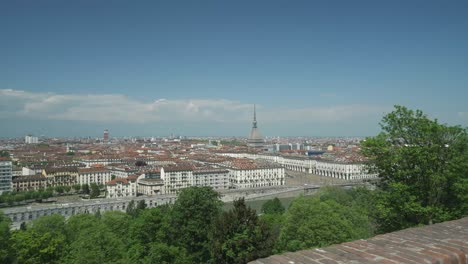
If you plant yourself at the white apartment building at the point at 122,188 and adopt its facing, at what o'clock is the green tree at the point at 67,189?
The green tree is roughly at 4 o'clock from the white apartment building.

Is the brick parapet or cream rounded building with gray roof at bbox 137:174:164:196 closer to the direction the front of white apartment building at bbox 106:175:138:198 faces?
the brick parapet

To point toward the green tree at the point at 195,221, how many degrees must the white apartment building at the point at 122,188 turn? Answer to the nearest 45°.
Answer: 0° — it already faces it

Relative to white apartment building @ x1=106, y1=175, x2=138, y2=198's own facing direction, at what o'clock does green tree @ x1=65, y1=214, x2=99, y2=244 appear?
The green tree is roughly at 12 o'clock from the white apartment building.

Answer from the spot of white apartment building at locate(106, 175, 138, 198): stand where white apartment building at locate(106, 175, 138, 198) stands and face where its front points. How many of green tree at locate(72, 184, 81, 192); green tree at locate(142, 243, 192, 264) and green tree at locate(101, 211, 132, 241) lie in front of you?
2

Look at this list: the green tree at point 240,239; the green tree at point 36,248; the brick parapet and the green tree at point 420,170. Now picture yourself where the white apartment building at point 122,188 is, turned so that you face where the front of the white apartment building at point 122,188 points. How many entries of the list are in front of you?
4

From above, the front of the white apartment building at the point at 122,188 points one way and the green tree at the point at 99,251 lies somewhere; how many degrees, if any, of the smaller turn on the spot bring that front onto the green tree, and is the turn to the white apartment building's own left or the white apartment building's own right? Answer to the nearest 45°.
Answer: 0° — it already faces it

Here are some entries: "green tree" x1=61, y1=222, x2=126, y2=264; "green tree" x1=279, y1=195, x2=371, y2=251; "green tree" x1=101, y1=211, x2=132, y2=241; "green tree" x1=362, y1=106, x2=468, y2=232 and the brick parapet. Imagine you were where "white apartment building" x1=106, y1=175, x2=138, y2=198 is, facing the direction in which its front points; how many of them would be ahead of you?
5

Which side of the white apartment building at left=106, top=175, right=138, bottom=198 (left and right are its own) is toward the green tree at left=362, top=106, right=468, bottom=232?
front

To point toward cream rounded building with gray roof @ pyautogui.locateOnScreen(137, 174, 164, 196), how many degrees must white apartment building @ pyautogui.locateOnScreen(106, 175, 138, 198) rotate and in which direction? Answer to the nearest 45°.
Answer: approximately 90° to its left

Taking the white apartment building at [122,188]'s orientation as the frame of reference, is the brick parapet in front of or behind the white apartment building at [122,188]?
in front

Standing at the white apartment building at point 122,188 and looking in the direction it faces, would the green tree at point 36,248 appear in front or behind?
in front

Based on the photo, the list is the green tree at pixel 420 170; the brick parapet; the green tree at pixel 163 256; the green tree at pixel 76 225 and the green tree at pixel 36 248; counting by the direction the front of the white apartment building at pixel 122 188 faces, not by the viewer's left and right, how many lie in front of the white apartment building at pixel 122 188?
5

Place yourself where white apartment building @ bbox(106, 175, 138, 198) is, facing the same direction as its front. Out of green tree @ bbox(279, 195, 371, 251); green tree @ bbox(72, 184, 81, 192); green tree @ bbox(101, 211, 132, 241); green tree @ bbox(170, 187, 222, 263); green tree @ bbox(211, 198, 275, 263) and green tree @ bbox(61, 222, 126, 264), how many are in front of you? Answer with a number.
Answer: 5

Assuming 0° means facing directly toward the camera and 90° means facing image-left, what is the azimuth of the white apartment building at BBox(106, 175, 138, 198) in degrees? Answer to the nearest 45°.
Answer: approximately 0°
